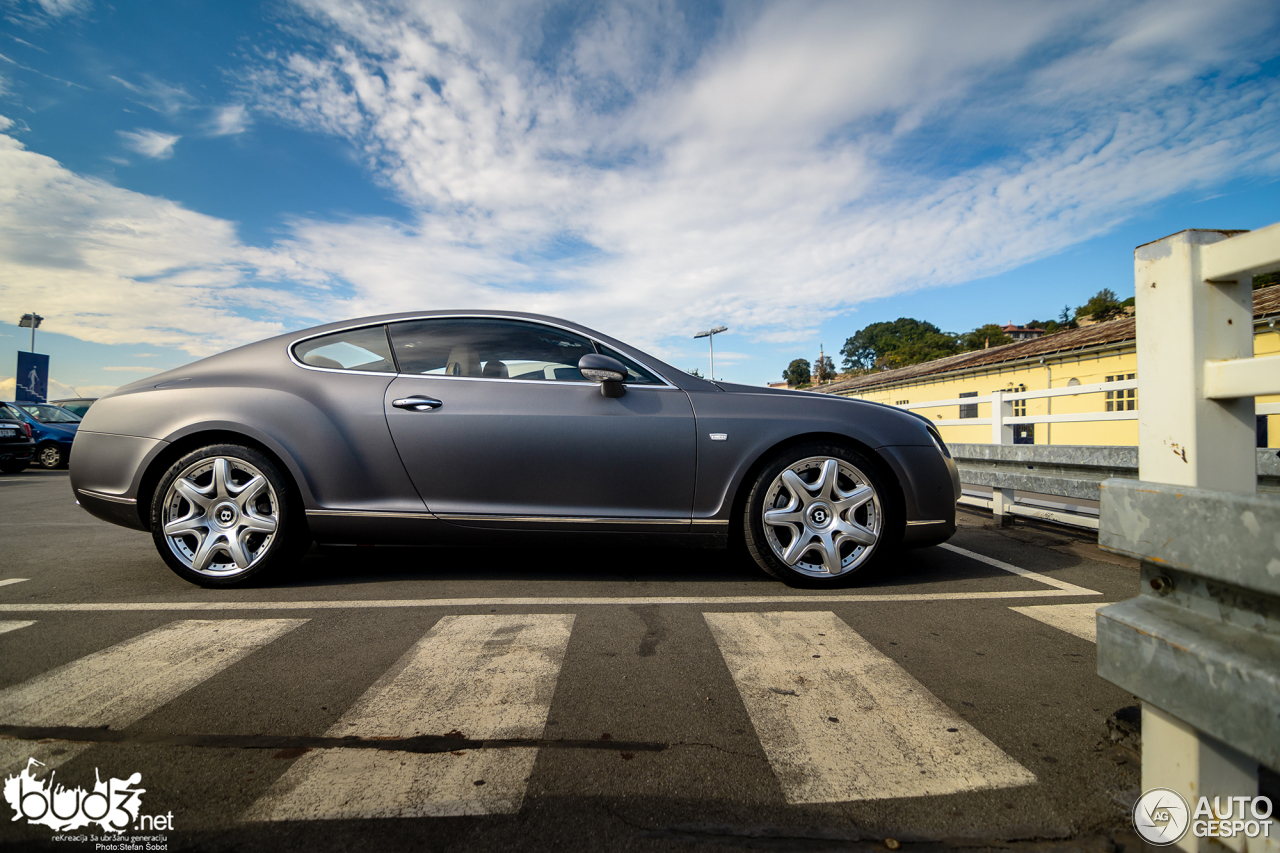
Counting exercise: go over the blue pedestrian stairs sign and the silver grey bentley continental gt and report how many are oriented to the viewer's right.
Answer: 1

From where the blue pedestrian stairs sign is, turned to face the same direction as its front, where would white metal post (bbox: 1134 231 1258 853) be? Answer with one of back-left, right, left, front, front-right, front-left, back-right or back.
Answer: front

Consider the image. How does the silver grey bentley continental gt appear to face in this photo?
to the viewer's right

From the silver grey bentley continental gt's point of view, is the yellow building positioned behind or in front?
in front

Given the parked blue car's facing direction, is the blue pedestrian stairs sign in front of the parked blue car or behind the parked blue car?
behind

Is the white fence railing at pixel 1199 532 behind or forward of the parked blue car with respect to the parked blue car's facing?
forward

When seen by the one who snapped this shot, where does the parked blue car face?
facing the viewer and to the right of the viewer

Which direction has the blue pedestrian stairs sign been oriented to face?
toward the camera

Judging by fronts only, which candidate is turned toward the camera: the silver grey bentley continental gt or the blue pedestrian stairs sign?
the blue pedestrian stairs sign

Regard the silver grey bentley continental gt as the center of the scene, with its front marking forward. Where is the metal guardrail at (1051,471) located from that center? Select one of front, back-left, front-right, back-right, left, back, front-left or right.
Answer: front

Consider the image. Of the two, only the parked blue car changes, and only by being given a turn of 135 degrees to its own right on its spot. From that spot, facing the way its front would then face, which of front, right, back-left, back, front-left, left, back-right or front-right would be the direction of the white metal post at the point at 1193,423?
left

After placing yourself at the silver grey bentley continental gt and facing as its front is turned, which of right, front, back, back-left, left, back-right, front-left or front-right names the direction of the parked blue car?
back-left

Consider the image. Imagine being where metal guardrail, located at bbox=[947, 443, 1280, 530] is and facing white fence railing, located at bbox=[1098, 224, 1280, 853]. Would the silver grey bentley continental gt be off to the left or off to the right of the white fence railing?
right
